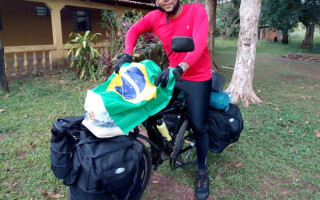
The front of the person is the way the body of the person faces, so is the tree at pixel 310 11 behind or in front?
behind

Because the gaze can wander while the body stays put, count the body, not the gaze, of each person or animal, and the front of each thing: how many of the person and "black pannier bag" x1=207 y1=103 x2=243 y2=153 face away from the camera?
0

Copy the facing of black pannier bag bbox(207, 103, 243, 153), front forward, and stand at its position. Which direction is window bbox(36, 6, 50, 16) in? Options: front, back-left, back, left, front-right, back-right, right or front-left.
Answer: back

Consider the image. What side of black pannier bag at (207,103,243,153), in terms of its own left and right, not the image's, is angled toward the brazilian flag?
right

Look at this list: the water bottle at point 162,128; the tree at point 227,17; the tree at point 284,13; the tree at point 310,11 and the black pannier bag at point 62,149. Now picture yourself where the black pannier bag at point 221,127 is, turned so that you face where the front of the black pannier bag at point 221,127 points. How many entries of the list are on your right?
2

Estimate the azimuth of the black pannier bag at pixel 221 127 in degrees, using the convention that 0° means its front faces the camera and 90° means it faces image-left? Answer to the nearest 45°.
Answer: approximately 315°

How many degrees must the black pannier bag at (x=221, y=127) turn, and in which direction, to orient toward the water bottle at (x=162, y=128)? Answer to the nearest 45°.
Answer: approximately 90° to its right
